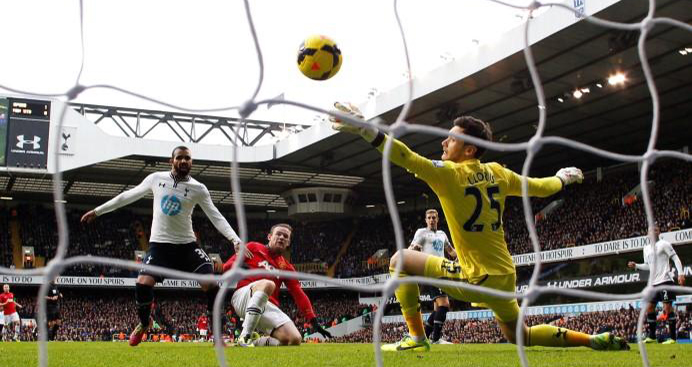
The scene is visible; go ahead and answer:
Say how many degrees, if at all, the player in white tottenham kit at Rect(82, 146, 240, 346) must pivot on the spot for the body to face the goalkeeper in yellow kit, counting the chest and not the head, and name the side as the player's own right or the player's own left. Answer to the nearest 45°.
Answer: approximately 45° to the player's own left

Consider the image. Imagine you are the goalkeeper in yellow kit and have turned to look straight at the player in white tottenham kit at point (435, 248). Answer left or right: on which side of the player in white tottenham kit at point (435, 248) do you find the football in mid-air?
left

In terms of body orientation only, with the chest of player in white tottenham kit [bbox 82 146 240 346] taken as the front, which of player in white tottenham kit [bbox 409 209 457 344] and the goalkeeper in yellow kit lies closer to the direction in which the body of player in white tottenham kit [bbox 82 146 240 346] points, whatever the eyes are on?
the goalkeeper in yellow kit

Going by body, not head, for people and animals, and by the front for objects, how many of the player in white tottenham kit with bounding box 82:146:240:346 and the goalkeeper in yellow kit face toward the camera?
1

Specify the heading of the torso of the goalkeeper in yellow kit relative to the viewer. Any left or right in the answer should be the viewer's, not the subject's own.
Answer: facing away from the viewer and to the left of the viewer

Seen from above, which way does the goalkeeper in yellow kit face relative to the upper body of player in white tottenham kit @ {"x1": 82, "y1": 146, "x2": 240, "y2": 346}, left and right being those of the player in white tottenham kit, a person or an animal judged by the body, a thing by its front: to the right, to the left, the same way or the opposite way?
the opposite way

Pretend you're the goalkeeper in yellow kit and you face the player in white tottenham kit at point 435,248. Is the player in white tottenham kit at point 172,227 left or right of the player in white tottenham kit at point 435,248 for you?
left

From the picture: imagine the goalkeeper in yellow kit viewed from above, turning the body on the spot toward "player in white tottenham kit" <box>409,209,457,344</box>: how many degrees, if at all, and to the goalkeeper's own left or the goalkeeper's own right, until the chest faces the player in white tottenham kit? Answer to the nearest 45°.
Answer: approximately 45° to the goalkeeper's own right

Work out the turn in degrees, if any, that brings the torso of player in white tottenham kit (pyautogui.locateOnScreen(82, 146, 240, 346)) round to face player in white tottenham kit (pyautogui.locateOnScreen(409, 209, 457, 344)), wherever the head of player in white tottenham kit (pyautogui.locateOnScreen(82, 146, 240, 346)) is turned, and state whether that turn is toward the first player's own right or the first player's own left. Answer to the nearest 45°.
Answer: approximately 135° to the first player's own left
